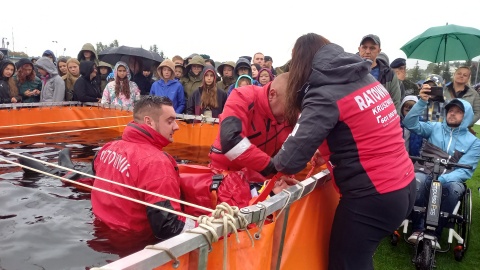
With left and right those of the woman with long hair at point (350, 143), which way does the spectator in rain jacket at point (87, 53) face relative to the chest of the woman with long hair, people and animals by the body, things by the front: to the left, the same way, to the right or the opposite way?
the opposite way

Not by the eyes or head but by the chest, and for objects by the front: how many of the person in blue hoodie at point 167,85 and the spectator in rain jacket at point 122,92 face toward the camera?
2

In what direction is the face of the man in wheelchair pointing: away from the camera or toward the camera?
toward the camera

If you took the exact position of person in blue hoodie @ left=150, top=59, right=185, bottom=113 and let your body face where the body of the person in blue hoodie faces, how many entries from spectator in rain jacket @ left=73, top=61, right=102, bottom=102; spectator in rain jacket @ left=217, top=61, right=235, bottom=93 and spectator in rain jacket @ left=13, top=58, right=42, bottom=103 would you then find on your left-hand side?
1

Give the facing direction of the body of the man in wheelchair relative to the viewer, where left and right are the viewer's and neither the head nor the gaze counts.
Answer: facing the viewer and to the left of the viewer

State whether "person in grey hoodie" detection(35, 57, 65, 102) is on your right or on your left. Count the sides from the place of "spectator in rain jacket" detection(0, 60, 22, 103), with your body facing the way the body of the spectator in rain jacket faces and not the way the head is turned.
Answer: on your left

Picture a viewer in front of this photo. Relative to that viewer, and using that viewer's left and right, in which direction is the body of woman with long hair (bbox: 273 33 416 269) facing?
facing away from the viewer and to the left of the viewer

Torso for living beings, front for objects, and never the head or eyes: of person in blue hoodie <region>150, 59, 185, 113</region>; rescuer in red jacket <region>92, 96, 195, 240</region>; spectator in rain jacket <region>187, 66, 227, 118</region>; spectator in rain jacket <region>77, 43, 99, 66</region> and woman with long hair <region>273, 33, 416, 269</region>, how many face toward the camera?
3

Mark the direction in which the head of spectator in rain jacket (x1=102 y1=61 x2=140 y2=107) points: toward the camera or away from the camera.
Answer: toward the camera

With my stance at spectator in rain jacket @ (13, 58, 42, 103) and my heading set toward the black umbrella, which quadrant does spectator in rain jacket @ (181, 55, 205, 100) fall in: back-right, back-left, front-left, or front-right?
front-right

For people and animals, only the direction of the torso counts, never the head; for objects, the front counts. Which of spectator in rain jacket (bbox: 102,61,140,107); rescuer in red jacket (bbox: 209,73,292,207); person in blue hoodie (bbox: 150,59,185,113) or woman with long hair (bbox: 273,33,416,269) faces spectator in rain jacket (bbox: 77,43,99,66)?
the woman with long hair

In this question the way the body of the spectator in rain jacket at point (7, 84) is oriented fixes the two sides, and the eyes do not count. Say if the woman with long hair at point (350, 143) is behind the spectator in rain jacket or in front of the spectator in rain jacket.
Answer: in front

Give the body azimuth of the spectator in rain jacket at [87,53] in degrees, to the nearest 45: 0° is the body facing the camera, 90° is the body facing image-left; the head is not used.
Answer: approximately 0°

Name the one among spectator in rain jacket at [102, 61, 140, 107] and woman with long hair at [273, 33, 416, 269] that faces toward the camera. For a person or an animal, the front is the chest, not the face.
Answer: the spectator in rain jacket

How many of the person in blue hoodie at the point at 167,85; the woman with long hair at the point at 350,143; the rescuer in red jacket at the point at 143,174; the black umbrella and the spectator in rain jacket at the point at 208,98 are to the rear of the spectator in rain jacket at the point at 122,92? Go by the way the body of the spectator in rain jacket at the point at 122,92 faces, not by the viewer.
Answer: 1

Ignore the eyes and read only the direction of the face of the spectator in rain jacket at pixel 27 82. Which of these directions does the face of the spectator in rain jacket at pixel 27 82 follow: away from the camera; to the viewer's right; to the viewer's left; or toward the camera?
toward the camera

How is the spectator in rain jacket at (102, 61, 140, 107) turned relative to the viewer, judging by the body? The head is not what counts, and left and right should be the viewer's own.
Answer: facing the viewer

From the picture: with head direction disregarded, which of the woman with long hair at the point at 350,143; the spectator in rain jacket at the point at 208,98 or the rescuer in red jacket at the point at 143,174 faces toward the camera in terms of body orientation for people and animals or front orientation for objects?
the spectator in rain jacket
